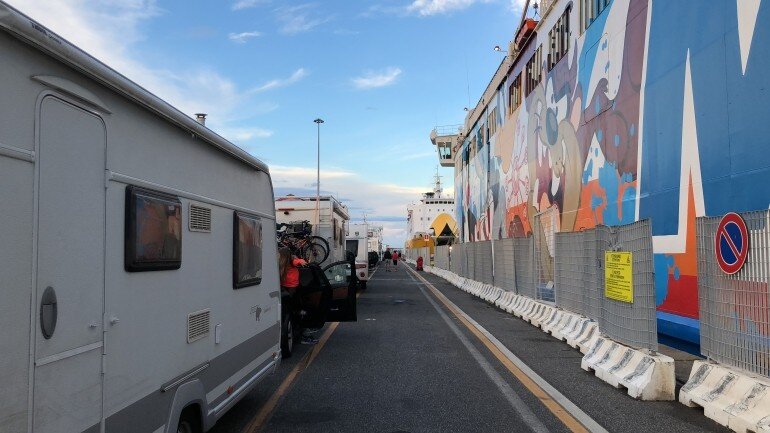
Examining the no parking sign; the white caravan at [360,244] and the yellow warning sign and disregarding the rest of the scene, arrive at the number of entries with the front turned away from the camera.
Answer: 1

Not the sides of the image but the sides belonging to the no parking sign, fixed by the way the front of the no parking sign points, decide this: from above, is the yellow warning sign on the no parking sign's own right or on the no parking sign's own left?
on the no parking sign's own right

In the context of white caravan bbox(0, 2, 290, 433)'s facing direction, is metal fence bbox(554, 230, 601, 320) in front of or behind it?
in front

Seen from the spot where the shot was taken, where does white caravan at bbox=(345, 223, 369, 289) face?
facing away from the viewer

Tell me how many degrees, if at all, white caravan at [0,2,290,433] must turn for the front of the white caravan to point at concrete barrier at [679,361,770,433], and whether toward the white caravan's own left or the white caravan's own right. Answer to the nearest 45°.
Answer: approximately 45° to the white caravan's own right

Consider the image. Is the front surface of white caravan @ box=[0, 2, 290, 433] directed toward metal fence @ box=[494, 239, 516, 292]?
yes

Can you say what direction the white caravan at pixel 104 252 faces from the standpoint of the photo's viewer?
facing away from the viewer and to the right of the viewer

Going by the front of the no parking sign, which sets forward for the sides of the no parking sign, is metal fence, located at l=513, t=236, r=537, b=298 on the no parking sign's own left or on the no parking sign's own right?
on the no parking sign's own right

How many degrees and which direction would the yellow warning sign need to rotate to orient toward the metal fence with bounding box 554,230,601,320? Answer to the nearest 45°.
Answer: approximately 135° to its right

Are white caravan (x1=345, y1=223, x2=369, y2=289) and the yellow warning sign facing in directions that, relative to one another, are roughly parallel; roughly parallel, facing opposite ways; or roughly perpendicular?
roughly perpendicular

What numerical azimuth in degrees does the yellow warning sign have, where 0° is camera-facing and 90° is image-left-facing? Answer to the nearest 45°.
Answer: approximately 45°

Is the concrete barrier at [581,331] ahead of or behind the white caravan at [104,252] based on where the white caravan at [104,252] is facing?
ahead

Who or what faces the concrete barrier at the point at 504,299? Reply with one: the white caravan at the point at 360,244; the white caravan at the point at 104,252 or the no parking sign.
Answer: the white caravan at the point at 104,252

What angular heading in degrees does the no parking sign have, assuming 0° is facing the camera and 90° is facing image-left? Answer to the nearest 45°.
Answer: approximately 45°

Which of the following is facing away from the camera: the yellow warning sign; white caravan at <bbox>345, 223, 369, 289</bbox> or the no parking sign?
the white caravan

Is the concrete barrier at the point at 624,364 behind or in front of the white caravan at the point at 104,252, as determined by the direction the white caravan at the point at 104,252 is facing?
in front
